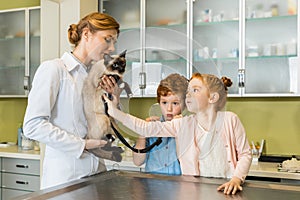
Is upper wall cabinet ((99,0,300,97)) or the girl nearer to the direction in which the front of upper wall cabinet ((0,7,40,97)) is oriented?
the girl

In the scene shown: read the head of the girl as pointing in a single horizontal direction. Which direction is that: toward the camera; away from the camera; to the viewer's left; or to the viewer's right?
to the viewer's left

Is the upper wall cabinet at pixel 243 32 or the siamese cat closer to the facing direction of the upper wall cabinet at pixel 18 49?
the siamese cat
